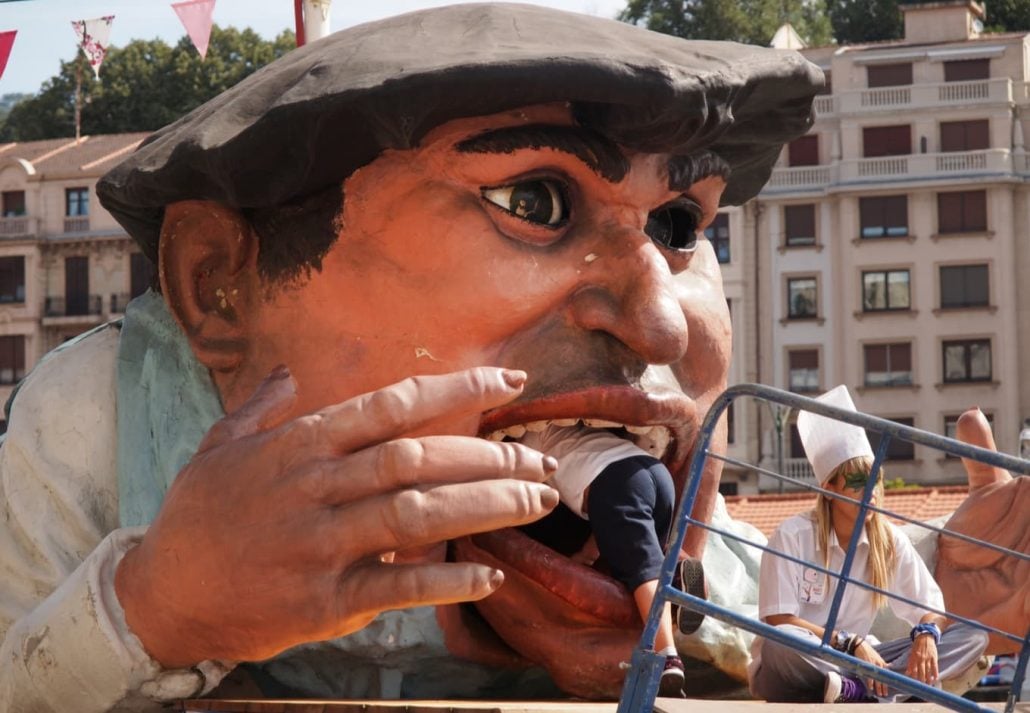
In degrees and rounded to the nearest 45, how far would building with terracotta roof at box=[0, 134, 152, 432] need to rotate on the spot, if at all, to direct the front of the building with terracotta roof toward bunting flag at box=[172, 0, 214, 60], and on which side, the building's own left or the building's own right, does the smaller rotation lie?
0° — it already faces it

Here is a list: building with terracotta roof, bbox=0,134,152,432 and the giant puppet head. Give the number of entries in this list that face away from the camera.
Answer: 0

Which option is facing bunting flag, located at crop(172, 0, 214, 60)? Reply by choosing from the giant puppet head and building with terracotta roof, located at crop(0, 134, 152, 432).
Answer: the building with terracotta roof

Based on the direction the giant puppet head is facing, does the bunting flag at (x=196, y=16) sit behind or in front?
behind

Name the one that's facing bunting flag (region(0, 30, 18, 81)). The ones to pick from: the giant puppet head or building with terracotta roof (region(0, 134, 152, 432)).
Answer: the building with terracotta roof

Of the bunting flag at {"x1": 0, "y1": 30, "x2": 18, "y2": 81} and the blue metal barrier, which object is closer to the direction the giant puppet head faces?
the blue metal barrier

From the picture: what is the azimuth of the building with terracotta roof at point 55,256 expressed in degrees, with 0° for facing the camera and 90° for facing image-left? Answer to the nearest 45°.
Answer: approximately 0°

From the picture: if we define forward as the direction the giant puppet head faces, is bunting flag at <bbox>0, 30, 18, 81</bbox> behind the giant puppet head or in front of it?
behind

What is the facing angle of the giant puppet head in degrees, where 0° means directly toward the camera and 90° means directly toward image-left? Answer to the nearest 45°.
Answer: approximately 315°

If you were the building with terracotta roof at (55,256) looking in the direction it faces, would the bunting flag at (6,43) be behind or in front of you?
in front

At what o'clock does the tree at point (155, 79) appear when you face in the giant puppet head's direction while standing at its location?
The tree is roughly at 7 o'clock from the giant puppet head.

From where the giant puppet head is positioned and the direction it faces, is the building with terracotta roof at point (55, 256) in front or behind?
behind
